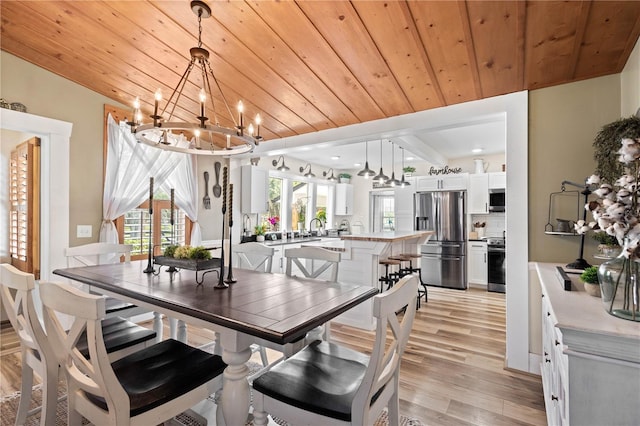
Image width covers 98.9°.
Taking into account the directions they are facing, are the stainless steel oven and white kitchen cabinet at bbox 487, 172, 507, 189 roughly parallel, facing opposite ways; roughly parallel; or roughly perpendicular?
roughly parallel

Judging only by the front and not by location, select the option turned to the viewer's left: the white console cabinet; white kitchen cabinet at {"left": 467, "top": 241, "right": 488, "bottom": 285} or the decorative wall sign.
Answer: the white console cabinet

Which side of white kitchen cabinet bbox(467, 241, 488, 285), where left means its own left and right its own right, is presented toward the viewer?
front

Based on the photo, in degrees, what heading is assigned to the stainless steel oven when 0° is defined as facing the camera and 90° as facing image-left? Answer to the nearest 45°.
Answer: approximately 0°

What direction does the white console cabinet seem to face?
to the viewer's left

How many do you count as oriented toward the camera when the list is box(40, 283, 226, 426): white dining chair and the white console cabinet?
0

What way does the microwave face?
toward the camera

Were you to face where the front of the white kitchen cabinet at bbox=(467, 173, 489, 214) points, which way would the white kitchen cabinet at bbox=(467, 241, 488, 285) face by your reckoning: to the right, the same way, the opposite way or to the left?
the same way

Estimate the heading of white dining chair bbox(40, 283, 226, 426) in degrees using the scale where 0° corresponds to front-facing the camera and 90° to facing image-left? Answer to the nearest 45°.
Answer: approximately 225°

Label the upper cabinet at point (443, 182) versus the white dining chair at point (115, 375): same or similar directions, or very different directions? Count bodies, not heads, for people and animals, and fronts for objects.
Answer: very different directions

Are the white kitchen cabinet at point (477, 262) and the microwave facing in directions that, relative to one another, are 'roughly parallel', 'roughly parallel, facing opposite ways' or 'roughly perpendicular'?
roughly parallel

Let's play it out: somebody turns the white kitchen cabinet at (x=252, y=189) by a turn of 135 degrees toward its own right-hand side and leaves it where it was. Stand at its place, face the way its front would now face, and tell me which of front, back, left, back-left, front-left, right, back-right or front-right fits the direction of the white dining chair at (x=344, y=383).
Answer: left

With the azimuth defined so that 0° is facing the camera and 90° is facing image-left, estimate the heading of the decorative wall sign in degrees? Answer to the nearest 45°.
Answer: approximately 0°

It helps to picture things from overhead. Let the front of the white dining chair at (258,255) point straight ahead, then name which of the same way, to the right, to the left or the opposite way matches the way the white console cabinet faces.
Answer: to the right

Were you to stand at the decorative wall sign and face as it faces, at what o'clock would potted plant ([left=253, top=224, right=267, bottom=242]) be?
The potted plant is roughly at 2 o'clock from the decorative wall sign.
